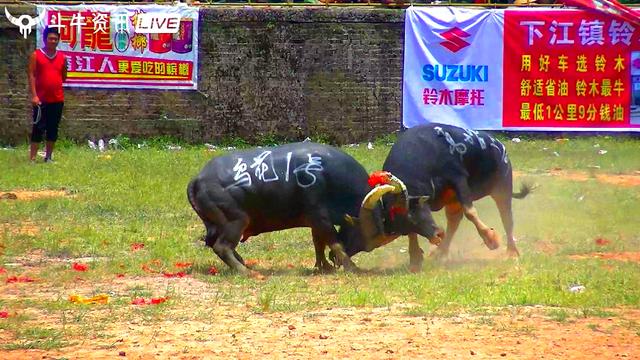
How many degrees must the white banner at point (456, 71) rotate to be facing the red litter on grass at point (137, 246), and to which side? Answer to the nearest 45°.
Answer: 0° — it already faces it

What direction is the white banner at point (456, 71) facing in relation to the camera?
toward the camera

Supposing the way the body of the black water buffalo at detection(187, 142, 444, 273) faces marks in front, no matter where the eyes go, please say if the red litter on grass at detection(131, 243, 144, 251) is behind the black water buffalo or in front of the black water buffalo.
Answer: behind

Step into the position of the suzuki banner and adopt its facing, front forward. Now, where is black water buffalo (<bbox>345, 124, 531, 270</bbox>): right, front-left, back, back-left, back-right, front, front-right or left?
front

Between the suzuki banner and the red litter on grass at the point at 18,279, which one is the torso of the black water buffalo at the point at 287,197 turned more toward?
the suzuki banner

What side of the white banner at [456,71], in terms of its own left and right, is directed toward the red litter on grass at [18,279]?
front

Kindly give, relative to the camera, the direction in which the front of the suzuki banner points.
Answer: facing the viewer

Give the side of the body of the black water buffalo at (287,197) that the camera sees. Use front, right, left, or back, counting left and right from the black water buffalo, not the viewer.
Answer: right

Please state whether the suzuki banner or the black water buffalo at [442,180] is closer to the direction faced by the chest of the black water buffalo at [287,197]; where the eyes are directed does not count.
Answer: the black water buffalo

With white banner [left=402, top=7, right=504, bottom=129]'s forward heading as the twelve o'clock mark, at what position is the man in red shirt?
The man in red shirt is roughly at 2 o'clock from the white banner.

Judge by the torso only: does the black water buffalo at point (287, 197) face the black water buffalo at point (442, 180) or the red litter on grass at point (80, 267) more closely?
the black water buffalo

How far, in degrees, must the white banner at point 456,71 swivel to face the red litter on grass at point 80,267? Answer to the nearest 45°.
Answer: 0° — it already faces it

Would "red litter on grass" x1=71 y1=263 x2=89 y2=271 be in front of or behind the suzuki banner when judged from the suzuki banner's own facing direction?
in front

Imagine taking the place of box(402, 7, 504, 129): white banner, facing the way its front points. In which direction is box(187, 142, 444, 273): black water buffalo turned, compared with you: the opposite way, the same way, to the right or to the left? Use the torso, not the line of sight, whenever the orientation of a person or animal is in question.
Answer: to the left

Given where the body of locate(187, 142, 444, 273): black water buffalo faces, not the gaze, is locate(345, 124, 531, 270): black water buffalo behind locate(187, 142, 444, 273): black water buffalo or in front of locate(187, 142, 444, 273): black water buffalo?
in front
